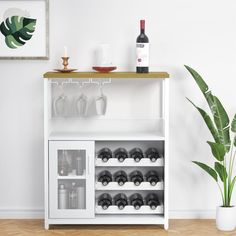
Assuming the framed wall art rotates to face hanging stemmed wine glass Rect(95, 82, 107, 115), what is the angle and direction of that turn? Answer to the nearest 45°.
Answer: approximately 45° to its left

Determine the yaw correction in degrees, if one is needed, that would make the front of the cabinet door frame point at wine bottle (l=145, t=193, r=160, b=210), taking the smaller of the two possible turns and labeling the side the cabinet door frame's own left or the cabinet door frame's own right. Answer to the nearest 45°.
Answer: approximately 90° to the cabinet door frame's own left

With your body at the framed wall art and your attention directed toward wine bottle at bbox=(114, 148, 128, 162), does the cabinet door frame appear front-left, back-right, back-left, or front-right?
front-right

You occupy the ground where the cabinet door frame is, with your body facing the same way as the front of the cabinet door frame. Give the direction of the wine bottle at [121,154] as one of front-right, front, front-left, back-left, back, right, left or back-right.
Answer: left

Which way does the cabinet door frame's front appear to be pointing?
toward the camera

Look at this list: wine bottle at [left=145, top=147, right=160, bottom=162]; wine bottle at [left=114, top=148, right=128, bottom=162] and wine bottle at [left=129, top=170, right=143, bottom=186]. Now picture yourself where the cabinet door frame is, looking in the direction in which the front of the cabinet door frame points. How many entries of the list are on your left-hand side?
3

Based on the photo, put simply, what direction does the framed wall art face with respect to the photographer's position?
facing the viewer

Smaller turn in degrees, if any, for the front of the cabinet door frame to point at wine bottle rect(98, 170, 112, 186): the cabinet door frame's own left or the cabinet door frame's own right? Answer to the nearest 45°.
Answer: approximately 90° to the cabinet door frame's own left

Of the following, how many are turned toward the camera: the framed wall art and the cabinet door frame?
2
